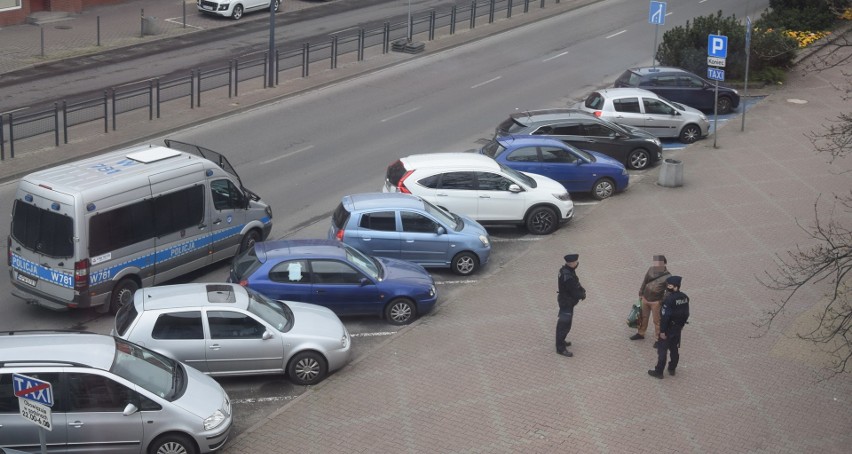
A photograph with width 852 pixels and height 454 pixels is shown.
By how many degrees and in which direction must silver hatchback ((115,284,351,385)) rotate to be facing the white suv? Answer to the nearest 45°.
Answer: approximately 90° to its left

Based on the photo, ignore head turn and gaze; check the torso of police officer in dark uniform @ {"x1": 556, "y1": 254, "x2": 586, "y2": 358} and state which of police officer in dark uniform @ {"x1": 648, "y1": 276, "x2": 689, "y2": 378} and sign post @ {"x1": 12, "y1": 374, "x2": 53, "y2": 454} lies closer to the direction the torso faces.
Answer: the police officer in dark uniform

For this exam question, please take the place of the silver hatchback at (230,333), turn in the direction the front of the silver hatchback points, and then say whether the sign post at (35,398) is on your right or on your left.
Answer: on your right

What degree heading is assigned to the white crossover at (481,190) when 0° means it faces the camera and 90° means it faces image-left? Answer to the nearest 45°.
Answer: approximately 270°

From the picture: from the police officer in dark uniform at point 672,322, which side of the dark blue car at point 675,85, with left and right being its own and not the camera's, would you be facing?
right

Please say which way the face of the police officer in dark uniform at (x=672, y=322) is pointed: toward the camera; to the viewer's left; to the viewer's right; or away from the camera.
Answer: to the viewer's left

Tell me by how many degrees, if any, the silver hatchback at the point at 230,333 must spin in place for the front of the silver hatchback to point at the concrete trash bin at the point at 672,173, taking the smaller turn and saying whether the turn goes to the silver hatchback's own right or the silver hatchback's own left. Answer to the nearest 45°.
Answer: approximately 45° to the silver hatchback's own left

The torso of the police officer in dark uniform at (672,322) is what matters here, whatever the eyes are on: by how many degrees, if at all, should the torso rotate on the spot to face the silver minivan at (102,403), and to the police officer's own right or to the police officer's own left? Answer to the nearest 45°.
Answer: approximately 90° to the police officer's own left

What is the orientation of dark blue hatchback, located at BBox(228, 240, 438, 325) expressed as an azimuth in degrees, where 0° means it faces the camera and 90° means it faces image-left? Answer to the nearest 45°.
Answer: approximately 270°

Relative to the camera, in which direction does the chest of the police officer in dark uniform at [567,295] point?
to the viewer's right

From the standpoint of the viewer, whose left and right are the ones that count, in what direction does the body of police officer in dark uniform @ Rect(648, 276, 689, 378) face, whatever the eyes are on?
facing away from the viewer and to the left of the viewer

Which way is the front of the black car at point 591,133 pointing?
to the viewer's right

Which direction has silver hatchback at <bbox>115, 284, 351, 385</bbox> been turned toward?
to the viewer's right
